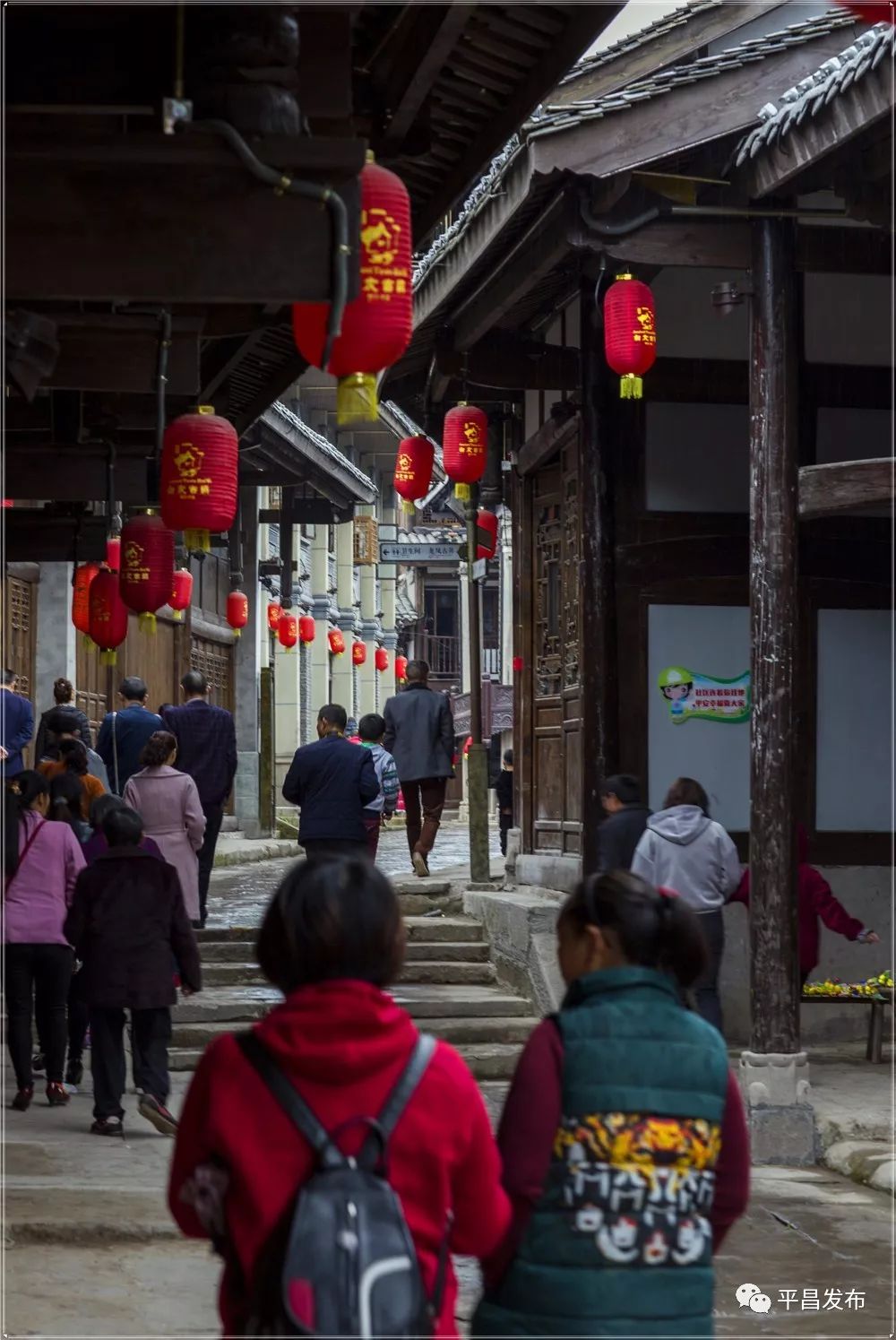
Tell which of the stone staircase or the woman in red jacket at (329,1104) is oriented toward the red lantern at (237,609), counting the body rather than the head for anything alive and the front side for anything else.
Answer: the woman in red jacket

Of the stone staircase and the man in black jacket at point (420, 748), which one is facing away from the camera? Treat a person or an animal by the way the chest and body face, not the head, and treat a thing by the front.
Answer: the man in black jacket

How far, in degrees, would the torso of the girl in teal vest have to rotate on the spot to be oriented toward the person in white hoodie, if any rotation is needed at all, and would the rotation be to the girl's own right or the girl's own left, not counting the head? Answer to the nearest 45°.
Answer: approximately 45° to the girl's own right

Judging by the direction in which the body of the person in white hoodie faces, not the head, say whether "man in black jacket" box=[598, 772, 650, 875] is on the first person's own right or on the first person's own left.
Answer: on the first person's own left

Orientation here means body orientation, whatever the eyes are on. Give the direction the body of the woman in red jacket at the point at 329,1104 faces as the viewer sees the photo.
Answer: away from the camera

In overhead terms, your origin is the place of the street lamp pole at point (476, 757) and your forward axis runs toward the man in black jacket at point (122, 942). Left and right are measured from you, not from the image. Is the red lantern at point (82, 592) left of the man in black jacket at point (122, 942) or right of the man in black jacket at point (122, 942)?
right

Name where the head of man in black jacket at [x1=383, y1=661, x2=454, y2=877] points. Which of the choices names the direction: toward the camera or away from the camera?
away from the camera

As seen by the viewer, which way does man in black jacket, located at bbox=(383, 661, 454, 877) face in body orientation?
away from the camera

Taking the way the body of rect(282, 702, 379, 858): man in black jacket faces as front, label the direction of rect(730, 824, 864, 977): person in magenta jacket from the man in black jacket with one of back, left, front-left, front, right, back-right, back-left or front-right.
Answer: back-right

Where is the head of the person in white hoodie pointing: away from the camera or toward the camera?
away from the camera
